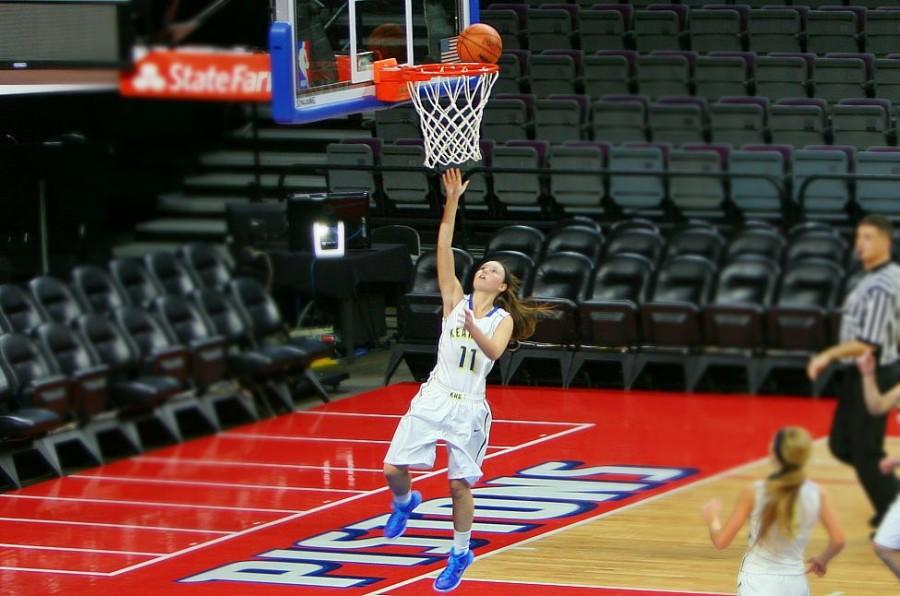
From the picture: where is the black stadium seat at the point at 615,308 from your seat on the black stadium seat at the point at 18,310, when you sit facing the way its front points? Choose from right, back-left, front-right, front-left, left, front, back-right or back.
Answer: front

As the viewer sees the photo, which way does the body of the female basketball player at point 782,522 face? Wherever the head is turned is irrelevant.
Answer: away from the camera

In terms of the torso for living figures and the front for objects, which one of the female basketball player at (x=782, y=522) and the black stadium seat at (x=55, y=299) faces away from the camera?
the female basketball player

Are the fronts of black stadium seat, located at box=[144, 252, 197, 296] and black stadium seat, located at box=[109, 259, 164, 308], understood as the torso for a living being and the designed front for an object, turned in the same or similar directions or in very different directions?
same or similar directions

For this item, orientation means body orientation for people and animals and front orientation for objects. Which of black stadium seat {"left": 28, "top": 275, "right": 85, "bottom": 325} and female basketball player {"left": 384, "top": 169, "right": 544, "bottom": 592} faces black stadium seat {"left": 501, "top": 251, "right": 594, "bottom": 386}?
black stadium seat {"left": 28, "top": 275, "right": 85, "bottom": 325}

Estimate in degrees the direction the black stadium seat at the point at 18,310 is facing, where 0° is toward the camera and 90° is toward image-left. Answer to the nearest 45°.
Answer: approximately 315°

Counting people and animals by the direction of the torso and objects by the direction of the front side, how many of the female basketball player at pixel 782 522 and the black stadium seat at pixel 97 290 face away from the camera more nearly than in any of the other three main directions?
1

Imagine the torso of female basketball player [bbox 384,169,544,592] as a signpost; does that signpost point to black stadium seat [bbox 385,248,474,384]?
no

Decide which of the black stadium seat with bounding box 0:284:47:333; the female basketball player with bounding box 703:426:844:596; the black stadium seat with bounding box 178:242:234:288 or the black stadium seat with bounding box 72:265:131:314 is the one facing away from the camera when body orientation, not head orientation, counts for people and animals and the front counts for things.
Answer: the female basketball player

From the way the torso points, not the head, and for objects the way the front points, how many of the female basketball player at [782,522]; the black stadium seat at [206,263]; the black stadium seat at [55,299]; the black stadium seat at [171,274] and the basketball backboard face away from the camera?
1

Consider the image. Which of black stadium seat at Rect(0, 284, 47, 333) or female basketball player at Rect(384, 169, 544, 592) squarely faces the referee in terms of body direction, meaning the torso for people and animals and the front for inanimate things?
the black stadium seat

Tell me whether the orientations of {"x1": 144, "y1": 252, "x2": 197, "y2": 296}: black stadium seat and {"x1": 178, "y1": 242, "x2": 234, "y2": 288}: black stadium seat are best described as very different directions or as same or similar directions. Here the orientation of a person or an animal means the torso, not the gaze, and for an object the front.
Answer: same or similar directions

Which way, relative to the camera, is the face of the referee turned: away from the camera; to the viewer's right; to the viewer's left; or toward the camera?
to the viewer's left

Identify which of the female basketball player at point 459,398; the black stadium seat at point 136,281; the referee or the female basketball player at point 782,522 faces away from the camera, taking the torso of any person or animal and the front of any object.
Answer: the female basketball player at point 782,522

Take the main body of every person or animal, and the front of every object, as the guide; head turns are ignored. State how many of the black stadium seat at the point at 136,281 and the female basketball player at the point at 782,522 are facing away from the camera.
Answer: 1
